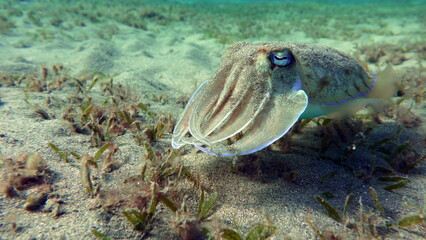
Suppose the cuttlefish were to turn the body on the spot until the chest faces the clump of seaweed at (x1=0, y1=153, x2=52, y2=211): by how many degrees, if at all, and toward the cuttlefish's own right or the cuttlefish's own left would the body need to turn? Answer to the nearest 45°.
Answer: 0° — it already faces it

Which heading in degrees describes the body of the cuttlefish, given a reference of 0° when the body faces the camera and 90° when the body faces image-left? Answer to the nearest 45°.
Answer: approximately 45°
